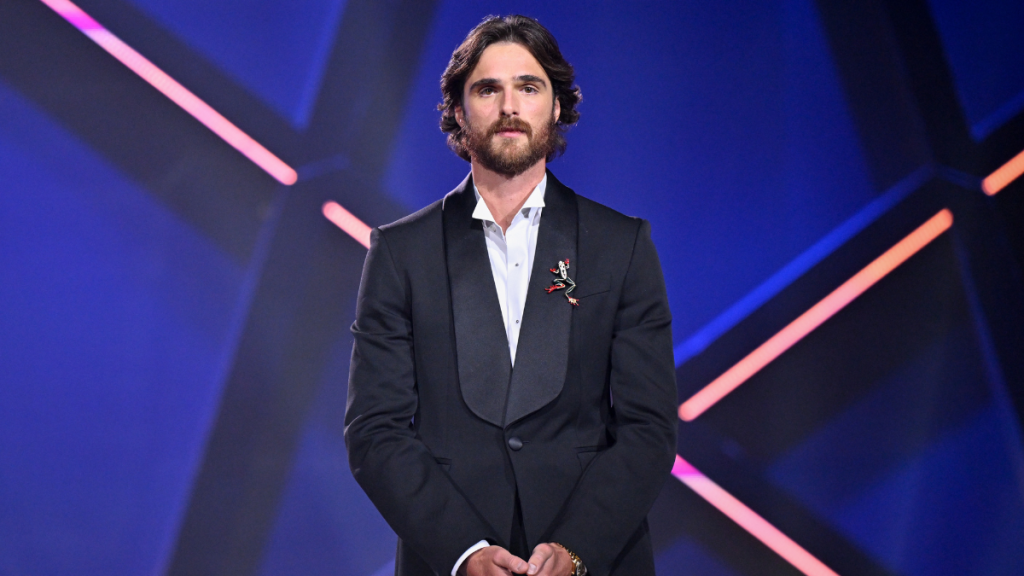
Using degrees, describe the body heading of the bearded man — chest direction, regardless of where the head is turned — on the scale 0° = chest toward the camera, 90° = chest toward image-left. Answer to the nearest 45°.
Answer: approximately 0°
